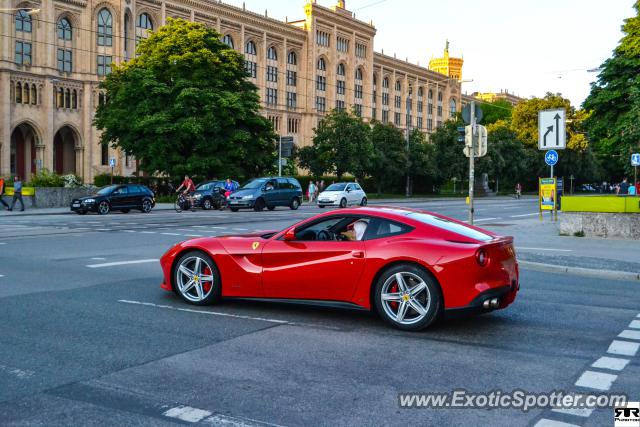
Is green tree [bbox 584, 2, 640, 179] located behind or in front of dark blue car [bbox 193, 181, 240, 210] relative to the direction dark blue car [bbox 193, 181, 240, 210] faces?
behind

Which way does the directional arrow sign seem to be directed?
toward the camera

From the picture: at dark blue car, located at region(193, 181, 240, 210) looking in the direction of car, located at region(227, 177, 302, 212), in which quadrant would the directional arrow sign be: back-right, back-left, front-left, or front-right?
front-right

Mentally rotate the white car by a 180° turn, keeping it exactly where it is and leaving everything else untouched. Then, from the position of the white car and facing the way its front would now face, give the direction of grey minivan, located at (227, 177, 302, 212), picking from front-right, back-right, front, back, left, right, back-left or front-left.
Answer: back

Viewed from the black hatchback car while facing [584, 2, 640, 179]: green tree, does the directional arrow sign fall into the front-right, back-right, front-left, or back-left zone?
front-right

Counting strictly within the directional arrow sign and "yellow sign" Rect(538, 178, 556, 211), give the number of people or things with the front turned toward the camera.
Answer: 2

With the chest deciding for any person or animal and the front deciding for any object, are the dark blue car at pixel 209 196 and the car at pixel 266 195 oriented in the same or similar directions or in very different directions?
same or similar directions

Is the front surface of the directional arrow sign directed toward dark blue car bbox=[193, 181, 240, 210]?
no

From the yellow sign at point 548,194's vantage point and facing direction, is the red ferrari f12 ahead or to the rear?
ahead

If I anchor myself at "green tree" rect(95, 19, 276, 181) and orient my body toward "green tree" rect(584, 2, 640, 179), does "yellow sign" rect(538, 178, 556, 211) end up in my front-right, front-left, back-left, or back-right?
front-right

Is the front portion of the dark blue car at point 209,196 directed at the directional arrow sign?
no

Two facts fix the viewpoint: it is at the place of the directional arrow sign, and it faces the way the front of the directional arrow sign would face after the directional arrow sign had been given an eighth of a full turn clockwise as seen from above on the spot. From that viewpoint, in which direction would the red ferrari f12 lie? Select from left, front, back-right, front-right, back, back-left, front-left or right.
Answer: front-left

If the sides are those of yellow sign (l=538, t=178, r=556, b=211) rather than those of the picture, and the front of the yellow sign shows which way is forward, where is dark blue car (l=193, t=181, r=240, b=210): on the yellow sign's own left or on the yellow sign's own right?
on the yellow sign's own right

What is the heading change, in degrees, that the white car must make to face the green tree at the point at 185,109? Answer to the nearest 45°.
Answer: approximately 45° to its right

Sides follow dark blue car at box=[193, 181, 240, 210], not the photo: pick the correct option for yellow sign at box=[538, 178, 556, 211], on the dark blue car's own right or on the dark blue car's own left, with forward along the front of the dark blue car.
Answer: on the dark blue car's own left

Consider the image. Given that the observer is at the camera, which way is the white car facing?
facing the viewer and to the left of the viewer

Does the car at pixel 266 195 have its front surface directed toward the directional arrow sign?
no

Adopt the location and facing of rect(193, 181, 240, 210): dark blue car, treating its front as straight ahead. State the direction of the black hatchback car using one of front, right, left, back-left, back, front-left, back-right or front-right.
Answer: front
